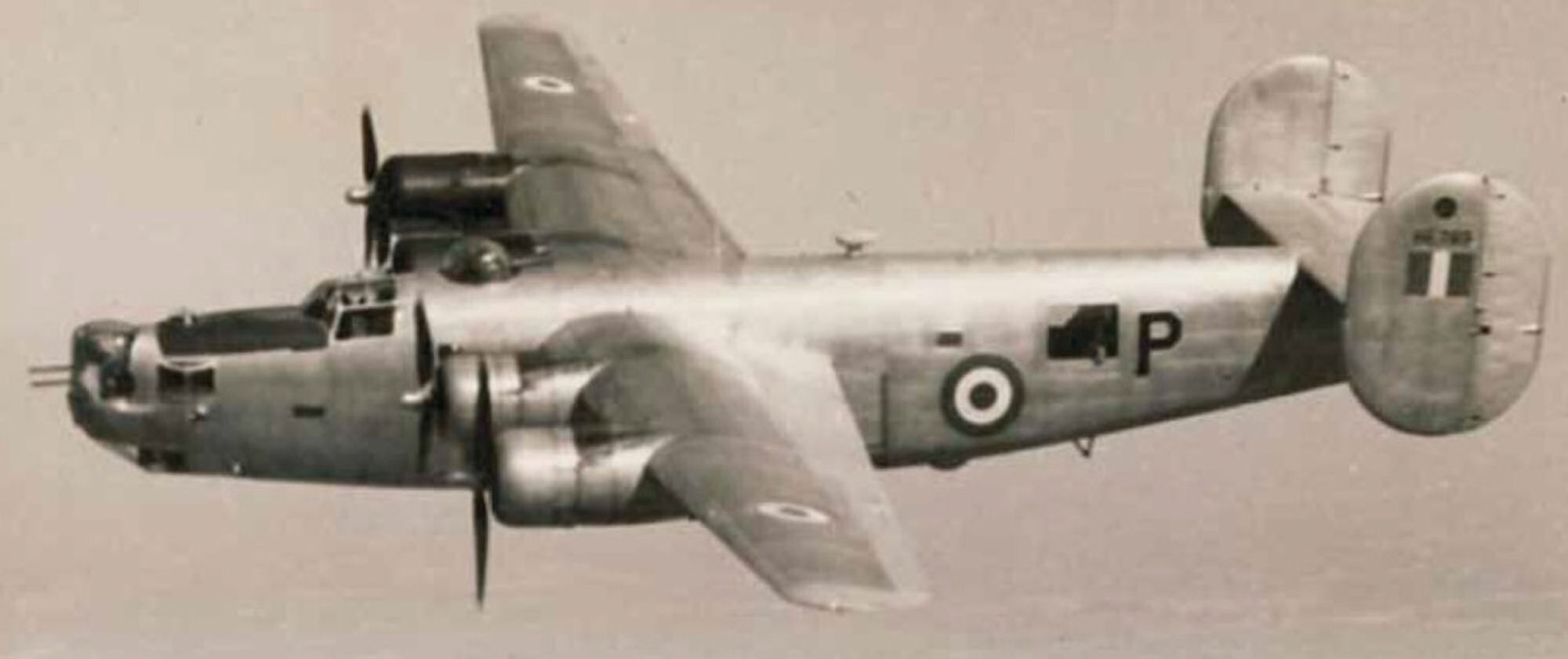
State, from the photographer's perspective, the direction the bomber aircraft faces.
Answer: facing to the left of the viewer
